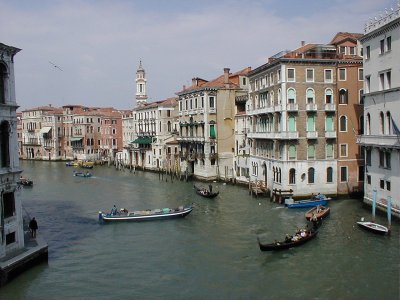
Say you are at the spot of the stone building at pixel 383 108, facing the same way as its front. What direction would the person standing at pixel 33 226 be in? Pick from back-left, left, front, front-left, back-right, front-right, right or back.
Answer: front

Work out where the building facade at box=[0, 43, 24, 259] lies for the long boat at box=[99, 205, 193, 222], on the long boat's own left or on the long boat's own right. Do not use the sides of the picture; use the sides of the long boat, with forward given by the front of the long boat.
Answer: on the long boat's own right

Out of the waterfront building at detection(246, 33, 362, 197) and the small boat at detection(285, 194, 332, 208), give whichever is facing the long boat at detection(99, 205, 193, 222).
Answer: the waterfront building

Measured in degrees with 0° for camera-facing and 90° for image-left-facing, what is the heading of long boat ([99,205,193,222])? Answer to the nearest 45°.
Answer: approximately 270°

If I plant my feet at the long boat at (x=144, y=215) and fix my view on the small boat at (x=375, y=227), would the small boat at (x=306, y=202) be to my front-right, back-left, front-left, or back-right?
front-left

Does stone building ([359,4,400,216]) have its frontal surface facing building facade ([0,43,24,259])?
yes

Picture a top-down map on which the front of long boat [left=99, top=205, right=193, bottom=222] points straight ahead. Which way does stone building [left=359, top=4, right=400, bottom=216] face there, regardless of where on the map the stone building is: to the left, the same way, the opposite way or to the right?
the opposite way

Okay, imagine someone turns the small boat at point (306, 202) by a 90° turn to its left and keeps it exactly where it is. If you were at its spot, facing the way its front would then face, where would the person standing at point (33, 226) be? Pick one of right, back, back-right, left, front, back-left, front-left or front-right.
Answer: back-left

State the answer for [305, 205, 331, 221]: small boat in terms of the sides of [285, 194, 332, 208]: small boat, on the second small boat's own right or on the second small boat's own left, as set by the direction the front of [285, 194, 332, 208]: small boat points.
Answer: on the second small boat's own right

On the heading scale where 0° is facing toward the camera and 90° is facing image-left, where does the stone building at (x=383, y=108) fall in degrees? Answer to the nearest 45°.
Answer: approximately 45°
